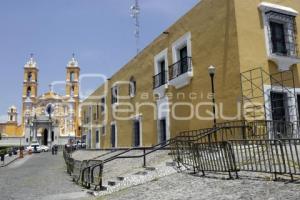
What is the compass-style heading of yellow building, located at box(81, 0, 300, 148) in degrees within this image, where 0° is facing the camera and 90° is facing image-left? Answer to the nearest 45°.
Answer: approximately 45°
